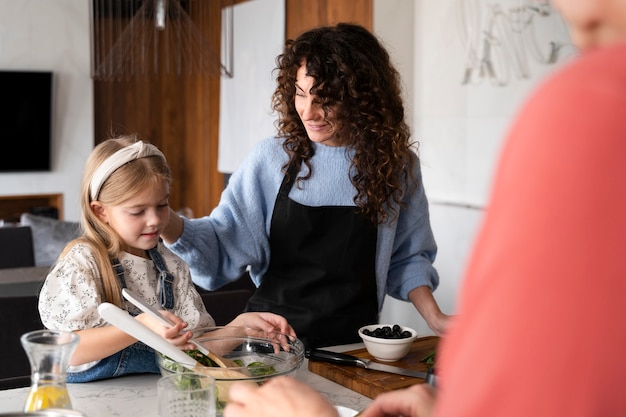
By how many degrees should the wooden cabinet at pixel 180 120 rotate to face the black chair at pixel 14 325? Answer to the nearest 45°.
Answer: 0° — it already faces it

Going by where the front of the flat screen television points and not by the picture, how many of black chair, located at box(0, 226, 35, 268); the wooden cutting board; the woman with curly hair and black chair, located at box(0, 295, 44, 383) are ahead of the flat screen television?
4

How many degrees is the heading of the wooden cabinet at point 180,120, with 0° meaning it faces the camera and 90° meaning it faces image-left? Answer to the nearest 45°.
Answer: approximately 0°

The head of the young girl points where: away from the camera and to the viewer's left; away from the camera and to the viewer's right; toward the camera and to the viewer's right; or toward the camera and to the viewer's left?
toward the camera and to the viewer's right

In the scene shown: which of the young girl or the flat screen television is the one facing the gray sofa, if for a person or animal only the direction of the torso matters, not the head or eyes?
the flat screen television

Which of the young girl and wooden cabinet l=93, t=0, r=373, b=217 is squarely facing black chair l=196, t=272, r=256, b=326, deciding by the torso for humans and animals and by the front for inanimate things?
the wooden cabinet

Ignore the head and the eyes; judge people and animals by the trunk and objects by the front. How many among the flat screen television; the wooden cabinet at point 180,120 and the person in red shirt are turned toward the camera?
2

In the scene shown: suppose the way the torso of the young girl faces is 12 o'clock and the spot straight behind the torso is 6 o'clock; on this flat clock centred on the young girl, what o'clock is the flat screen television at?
The flat screen television is roughly at 7 o'clock from the young girl.

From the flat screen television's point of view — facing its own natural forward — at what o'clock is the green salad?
The green salad is roughly at 12 o'clock from the flat screen television.

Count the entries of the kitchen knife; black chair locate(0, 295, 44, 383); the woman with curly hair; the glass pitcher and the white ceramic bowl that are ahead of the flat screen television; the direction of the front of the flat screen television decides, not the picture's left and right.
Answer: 5

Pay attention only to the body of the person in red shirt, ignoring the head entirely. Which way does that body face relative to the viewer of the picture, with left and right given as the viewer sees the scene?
facing to the left of the viewer

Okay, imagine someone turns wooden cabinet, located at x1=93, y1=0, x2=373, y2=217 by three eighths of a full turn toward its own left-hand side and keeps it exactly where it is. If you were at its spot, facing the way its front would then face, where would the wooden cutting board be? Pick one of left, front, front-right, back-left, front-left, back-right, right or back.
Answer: back-right
